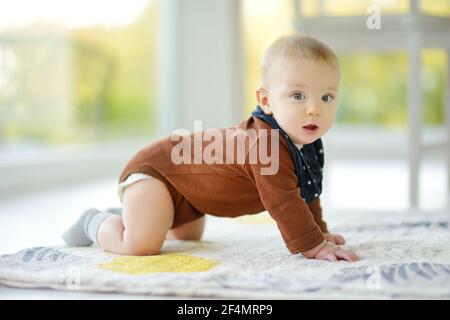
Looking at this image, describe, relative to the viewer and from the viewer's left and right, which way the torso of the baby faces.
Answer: facing to the right of the viewer
